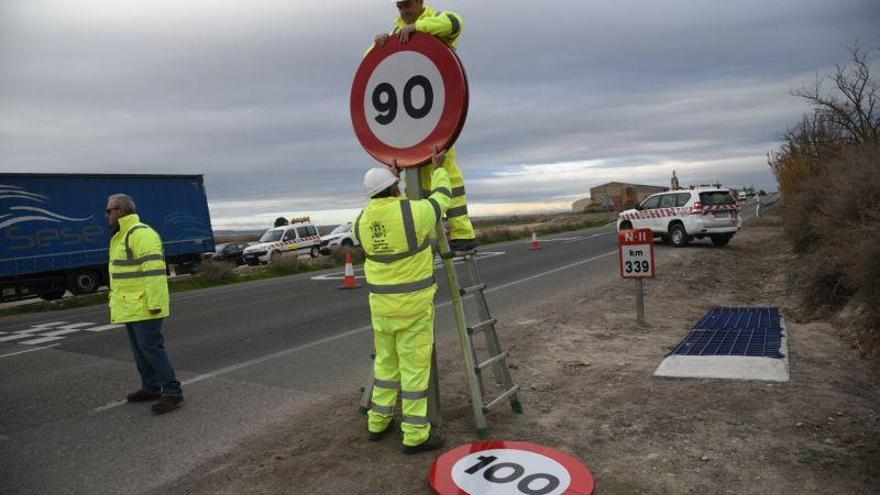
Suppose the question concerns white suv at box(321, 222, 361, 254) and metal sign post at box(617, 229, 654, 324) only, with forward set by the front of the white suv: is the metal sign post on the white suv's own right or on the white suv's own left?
on the white suv's own left

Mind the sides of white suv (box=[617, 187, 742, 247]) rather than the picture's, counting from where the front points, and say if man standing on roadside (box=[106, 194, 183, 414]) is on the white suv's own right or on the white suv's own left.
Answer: on the white suv's own left

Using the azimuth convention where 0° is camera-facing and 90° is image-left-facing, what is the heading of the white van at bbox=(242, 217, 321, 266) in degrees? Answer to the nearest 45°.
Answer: approximately 45°

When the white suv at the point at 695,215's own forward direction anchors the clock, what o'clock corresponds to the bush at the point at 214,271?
The bush is roughly at 10 o'clock from the white suv.

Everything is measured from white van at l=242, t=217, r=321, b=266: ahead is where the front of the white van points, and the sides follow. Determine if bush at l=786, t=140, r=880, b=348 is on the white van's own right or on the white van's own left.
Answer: on the white van's own left
